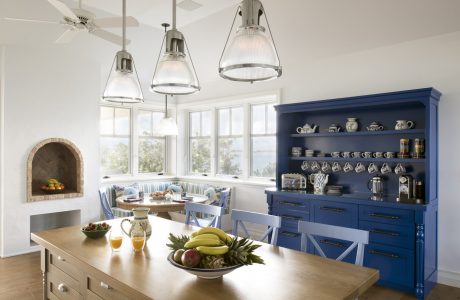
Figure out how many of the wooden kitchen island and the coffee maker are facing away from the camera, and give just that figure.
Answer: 0

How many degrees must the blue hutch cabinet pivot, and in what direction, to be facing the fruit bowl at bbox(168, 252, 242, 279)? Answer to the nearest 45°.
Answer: approximately 45° to its left

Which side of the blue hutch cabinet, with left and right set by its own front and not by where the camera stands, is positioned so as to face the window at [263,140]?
right

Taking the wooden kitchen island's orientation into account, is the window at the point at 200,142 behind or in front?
behind

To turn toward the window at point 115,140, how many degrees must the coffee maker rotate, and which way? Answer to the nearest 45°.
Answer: approximately 45° to its right

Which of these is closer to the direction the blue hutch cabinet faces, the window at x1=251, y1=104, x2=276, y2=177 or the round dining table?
the round dining table

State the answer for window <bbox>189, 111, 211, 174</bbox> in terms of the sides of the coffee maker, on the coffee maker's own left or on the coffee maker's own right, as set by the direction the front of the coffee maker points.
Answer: on the coffee maker's own right

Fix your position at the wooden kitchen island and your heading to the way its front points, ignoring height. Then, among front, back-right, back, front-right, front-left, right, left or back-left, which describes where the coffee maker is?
back

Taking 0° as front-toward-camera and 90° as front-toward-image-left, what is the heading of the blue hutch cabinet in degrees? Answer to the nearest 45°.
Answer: approximately 45°

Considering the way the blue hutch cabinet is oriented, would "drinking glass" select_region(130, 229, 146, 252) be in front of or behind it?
in front

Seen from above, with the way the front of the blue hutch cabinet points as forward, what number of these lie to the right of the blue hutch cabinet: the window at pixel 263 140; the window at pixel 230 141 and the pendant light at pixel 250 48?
2

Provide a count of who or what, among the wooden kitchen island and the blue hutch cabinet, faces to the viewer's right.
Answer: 0
